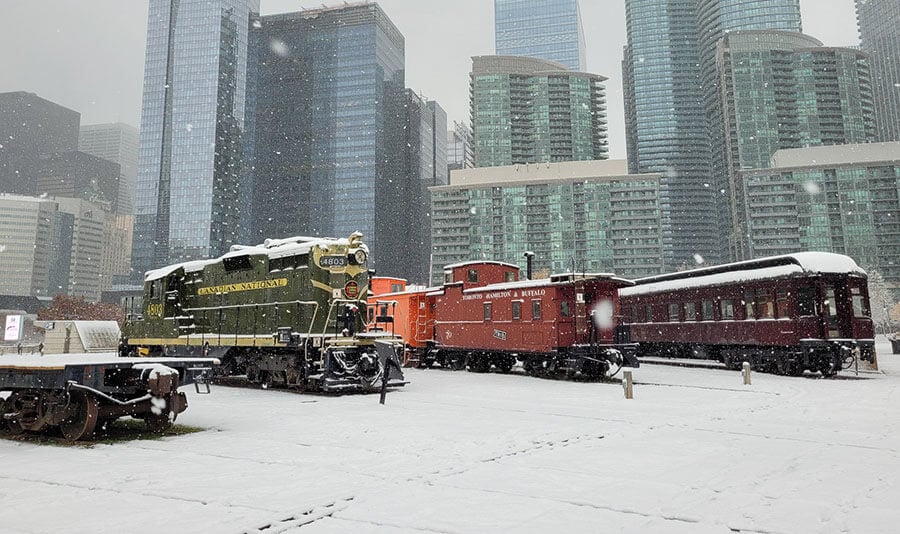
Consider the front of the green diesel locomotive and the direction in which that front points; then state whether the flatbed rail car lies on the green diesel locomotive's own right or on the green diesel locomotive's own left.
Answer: on the green diesel locomotive's own right

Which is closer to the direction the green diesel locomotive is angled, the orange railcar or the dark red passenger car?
the dark red passenger car

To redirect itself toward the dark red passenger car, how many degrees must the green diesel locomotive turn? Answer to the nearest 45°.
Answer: approximately 45° to its left

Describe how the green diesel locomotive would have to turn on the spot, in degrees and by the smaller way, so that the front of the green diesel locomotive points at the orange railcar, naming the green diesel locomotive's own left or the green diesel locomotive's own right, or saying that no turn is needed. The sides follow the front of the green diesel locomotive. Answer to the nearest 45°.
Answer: approximately 90° to the green diesel locomotive's own left

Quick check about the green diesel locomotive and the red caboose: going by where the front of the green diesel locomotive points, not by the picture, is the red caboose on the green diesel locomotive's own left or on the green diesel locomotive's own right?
on the green diesel locomotive's own left

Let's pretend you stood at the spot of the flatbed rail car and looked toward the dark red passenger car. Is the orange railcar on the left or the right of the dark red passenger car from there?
left

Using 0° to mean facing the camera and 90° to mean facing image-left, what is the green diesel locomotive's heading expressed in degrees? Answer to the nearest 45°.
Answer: approximately 315°
